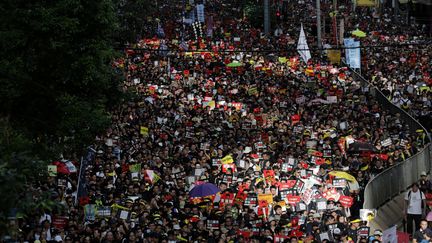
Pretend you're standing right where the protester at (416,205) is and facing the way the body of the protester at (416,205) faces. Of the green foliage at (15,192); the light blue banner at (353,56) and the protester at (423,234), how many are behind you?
1

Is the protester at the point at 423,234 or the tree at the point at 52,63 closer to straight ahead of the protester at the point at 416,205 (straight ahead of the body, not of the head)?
the protester

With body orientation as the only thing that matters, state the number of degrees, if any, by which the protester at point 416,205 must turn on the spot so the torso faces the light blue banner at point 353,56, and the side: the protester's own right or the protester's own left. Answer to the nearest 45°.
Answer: approximately 180°

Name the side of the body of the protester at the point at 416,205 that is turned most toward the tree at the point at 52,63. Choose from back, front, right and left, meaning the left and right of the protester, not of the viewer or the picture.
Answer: right

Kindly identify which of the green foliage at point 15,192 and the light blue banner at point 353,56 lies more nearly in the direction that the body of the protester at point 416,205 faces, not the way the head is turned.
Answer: the green foliage

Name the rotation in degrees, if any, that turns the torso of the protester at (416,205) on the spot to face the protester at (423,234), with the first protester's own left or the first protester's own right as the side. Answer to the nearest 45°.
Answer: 0° — they already face them

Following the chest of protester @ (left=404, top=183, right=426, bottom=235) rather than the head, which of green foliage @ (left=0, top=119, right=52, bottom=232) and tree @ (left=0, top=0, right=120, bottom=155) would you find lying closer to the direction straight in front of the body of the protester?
the green foliage

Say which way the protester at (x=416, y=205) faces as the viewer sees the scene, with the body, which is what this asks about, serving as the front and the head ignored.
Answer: toward the camera
